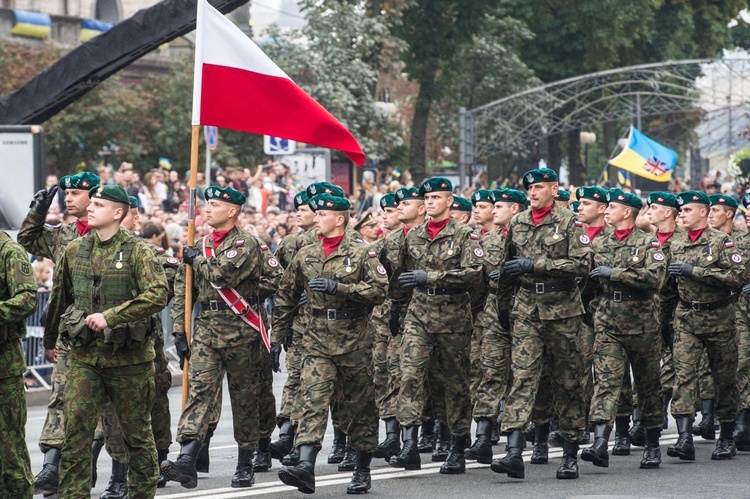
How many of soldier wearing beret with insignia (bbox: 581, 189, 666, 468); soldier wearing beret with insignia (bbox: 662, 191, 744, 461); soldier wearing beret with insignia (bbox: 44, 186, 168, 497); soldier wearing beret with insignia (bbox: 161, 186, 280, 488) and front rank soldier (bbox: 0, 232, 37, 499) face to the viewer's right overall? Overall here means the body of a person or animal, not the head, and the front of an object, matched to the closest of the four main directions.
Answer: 0

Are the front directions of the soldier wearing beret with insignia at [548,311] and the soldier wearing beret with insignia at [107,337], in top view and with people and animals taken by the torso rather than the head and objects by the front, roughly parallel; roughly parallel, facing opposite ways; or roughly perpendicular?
roughly parallel

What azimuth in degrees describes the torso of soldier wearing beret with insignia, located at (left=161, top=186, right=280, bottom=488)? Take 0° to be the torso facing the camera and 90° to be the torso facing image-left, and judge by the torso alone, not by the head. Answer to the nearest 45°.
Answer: approximately 45°

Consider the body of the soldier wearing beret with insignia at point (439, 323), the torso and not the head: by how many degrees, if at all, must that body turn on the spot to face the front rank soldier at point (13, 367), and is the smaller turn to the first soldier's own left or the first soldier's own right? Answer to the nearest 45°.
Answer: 0° — they already face them

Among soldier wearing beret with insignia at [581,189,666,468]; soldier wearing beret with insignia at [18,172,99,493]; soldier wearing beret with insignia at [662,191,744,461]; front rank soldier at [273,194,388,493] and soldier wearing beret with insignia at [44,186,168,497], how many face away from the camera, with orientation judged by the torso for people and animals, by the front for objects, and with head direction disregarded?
0

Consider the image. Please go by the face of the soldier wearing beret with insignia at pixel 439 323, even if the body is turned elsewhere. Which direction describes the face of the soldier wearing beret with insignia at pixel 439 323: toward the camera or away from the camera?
toward the camera

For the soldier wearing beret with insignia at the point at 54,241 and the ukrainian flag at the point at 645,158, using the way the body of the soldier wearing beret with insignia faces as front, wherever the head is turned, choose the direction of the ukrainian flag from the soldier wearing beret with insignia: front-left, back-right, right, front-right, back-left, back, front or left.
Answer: back

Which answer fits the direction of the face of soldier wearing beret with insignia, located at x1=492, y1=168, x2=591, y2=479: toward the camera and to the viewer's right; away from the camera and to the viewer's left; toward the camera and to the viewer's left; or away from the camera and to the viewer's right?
toward the camera and to the viewer's left

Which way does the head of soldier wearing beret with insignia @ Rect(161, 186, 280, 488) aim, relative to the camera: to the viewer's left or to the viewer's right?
to the viewer's left

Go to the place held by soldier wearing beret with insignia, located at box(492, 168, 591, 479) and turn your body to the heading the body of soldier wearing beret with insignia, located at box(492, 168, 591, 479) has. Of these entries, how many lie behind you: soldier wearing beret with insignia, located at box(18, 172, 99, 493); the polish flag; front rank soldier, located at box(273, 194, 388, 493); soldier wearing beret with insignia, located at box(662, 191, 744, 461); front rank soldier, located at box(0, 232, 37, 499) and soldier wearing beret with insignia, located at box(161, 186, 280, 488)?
1

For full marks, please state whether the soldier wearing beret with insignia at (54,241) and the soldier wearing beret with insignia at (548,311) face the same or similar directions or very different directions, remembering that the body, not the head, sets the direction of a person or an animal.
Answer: same or similar directions

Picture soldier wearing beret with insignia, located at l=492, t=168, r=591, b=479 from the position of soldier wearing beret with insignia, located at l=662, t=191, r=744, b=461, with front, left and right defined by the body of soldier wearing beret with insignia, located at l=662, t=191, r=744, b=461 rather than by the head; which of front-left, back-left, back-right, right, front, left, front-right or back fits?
front

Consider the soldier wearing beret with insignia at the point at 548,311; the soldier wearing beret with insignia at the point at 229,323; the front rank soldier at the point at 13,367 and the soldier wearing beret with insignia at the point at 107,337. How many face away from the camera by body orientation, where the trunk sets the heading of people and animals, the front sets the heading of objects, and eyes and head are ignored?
0

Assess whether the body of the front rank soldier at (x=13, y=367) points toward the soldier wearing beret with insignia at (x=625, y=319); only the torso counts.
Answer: no

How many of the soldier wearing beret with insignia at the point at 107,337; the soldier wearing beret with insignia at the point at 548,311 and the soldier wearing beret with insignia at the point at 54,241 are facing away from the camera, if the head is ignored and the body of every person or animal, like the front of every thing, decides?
0

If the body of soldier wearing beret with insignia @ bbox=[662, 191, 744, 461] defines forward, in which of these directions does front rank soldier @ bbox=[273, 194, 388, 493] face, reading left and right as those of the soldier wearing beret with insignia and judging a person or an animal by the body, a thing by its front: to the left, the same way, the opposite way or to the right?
the same way

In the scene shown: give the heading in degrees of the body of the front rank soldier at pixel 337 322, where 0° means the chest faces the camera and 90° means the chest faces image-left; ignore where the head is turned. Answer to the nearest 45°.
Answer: approximately 45°

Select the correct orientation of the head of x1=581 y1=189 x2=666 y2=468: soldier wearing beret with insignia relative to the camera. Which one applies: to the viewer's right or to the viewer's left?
to the viewer's left

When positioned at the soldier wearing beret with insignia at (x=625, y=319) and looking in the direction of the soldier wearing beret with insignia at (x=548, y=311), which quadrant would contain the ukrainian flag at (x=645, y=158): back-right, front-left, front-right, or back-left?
back-right

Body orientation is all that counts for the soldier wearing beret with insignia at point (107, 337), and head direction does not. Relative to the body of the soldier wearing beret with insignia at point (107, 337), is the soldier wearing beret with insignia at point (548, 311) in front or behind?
behind
